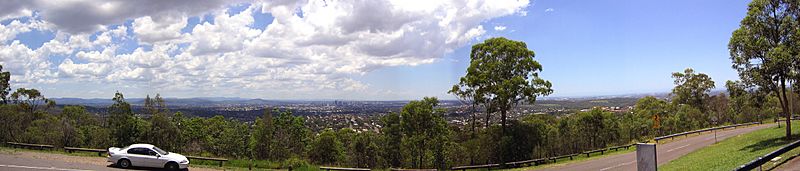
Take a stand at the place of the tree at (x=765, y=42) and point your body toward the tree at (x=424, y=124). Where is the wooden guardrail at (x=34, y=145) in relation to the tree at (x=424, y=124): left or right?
left

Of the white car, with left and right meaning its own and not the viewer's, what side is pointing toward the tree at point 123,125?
left

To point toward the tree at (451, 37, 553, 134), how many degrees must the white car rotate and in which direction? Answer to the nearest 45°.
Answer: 0° — it already faces it

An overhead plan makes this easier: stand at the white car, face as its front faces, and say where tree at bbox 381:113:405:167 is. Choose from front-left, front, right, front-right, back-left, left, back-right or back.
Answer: front-left

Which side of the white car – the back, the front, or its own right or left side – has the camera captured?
right

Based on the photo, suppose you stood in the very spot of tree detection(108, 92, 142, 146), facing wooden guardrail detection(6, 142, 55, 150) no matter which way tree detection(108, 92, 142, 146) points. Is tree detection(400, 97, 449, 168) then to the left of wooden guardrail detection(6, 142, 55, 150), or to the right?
left

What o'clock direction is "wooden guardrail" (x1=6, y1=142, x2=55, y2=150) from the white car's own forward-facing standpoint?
The wooden guardrail is roughly at 8 o'clock from the white car.
